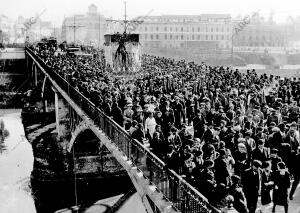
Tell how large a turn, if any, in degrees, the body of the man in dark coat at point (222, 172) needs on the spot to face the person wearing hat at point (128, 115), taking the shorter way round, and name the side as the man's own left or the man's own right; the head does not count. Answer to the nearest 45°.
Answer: approximately 180°

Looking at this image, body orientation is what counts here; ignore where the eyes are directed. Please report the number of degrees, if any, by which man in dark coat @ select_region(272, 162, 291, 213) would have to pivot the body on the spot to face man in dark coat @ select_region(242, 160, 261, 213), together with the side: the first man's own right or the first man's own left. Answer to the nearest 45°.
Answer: approximately 45° to the first man's own right

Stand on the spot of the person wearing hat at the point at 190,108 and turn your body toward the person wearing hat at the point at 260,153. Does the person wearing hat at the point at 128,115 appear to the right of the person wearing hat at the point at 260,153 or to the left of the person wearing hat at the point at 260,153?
right

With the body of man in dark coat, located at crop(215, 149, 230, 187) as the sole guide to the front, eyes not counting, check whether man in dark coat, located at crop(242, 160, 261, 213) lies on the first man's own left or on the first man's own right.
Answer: on the first man's own left

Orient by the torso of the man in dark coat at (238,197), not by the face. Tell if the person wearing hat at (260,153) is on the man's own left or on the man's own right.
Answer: on the man's own left

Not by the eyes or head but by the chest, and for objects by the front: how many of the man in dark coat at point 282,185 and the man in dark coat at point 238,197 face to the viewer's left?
0

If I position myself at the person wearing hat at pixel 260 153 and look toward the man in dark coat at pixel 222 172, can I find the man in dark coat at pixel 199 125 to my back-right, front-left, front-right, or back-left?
back-right

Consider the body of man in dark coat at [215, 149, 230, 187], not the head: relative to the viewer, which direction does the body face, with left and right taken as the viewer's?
facing the viewer and to the right of the viewer

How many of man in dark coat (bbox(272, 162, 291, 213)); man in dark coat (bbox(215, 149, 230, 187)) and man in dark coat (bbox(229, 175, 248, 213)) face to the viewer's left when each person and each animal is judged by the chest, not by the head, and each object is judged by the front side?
0

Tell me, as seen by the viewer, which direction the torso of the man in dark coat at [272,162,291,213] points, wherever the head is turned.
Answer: toward the camera

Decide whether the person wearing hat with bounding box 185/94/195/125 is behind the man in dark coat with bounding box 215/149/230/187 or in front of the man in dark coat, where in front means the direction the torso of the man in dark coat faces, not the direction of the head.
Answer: behind

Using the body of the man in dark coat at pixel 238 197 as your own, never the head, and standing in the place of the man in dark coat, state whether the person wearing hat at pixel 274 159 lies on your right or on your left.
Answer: on your left

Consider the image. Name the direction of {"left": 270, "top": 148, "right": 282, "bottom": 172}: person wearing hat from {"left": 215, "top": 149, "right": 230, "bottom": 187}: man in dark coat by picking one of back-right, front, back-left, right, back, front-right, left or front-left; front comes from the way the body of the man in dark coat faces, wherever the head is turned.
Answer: left

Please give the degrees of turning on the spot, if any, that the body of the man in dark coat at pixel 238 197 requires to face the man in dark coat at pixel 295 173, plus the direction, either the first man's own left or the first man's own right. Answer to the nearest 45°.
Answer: approximately 90° to the first man's own left

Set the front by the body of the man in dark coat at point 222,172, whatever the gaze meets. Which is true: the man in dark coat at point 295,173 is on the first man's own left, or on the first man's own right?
on the first man's own left

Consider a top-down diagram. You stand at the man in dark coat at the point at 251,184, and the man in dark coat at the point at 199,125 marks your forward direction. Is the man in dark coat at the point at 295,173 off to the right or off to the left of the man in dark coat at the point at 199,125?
right
